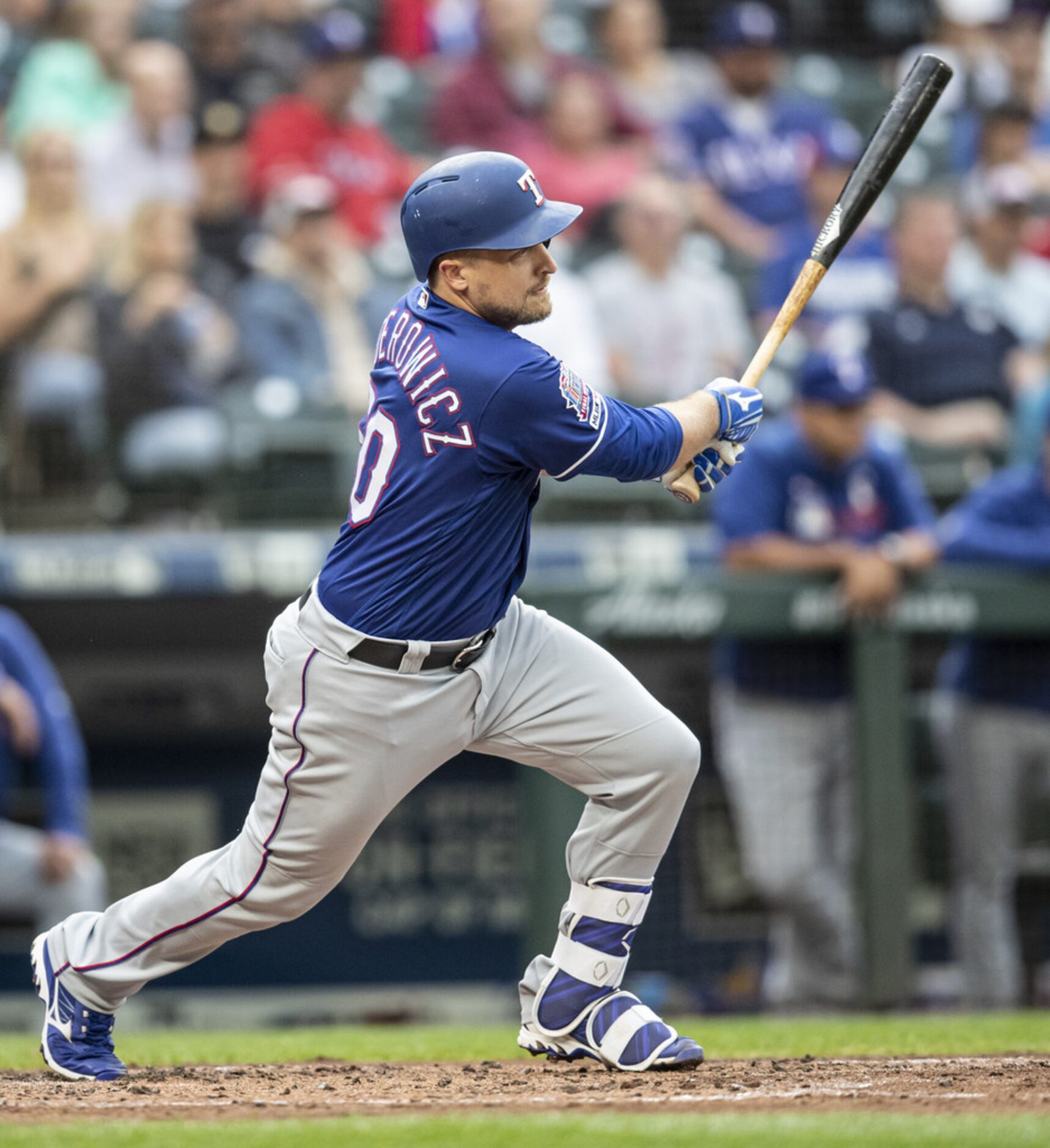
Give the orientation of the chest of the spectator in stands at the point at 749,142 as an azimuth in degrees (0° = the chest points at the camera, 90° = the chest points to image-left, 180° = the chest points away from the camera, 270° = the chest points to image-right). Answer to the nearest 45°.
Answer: approximately 0°

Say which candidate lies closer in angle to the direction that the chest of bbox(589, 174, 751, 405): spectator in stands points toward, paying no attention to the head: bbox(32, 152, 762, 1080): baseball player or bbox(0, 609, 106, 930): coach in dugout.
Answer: the baseball player

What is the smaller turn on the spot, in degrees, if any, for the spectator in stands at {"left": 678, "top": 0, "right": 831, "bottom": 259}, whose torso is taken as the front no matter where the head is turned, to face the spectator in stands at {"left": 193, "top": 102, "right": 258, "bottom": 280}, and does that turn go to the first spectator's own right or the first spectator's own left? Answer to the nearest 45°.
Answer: approximately 45° to the first spectator's own right

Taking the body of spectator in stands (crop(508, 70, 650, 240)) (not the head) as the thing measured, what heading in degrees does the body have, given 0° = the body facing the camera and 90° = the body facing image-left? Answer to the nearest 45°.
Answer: approximately 0°

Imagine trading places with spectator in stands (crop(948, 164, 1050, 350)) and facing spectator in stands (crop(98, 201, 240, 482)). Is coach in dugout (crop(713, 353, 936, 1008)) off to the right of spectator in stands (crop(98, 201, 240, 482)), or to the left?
left

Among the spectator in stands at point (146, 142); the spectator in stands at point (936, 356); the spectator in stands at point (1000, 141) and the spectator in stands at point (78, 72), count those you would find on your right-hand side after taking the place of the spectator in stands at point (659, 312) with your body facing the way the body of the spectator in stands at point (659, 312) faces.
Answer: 2
